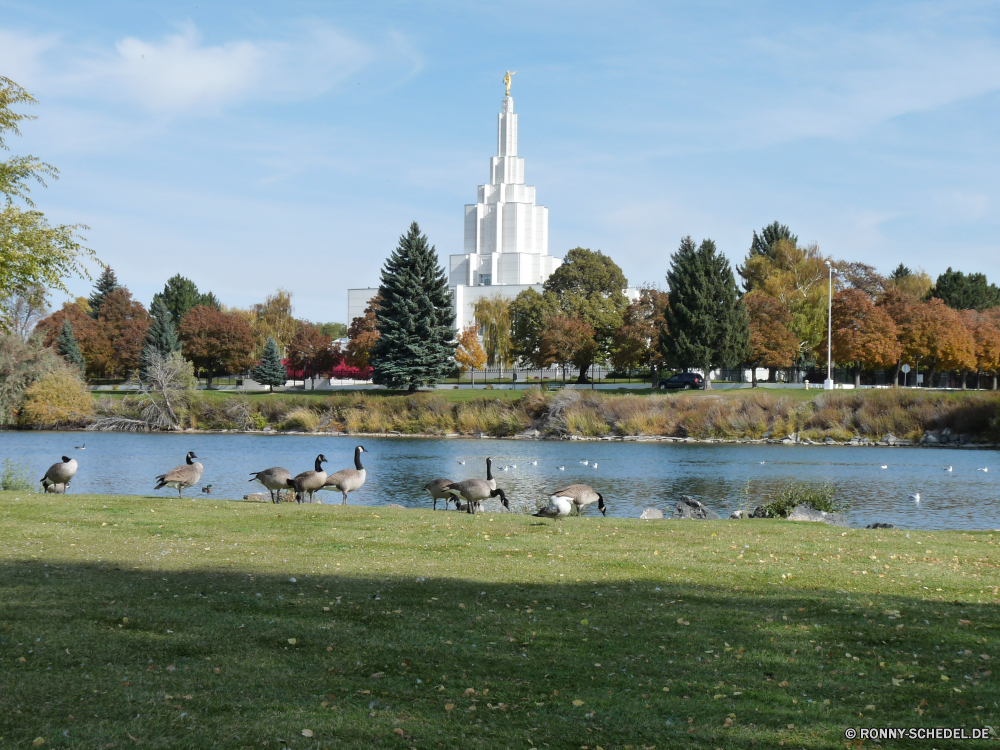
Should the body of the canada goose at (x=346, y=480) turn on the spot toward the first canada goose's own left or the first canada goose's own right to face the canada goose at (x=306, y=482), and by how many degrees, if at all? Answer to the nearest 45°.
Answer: approximately 135° to the first canada goose's own right

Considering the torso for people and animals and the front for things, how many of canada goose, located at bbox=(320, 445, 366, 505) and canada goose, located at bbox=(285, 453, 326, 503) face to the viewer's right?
2

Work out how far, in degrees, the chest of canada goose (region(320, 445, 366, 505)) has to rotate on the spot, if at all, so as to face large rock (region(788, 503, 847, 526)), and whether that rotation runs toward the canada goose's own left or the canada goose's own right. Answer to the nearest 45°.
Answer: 0° — it already faces it

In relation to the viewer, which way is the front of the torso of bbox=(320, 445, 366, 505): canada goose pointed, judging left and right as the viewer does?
facing to the right of the viewer

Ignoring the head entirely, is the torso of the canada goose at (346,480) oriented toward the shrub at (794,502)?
yes

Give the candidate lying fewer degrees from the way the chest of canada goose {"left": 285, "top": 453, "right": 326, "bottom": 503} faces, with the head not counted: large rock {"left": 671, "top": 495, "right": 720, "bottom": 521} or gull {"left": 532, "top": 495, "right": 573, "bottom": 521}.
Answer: the large rock

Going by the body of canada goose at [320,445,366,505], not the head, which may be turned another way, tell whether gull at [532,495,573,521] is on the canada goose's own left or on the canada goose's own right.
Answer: on the canada goose's own right

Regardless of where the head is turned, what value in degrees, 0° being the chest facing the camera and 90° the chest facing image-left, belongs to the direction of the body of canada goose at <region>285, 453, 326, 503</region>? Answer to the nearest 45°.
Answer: approximately 270°
